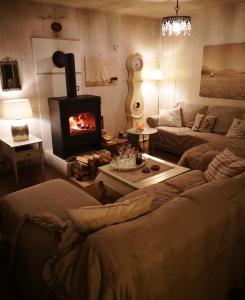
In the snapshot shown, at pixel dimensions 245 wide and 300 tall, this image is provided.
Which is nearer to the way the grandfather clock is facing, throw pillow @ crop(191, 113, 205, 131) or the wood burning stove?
the throw pillow

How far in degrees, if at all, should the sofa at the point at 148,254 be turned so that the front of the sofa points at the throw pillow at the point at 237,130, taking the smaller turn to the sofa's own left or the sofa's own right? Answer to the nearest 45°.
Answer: approximately 90° to the sofa's own right

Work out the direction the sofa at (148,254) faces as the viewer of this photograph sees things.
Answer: facing away from the viewer and to the left of the viewer
